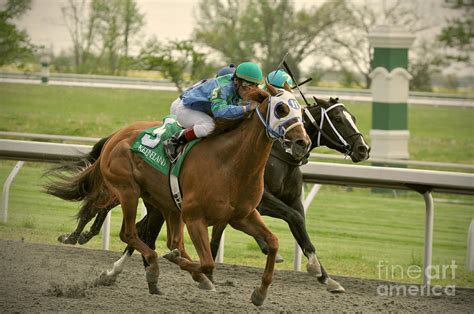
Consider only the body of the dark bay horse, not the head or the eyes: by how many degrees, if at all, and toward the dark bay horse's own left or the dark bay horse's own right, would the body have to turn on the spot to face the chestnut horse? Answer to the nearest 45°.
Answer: approximately 90° to the dark bay horse's own right

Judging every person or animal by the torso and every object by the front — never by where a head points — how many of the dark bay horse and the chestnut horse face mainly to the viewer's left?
0

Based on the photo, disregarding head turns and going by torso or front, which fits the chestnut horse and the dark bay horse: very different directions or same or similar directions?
same or similar directions

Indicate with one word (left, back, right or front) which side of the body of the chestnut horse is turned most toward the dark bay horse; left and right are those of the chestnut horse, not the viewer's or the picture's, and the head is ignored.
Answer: left

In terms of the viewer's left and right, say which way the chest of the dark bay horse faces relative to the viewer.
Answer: facing the viewer and to the right of the viewer

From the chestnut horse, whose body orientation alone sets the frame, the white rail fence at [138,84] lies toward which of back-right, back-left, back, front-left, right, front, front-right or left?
back-left

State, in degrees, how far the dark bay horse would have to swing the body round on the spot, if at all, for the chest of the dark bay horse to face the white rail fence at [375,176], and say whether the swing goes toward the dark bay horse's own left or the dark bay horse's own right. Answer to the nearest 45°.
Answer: approximately 90° to the dark bay horse's own left
